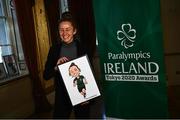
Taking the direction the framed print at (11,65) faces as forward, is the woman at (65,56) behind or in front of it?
in front

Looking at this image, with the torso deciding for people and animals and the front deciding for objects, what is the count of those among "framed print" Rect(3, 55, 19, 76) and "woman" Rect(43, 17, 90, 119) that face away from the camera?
0

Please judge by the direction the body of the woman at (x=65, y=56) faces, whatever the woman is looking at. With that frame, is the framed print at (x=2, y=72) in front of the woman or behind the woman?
behind

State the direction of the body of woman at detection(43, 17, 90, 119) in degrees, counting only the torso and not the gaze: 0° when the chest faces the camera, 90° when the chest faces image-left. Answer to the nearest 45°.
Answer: approximately 0°
